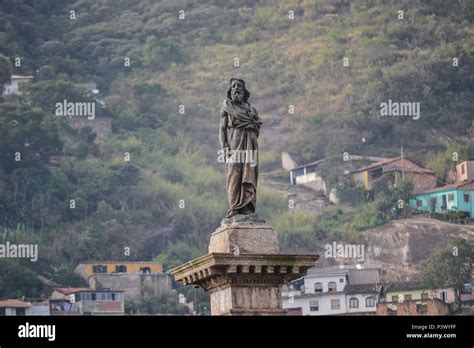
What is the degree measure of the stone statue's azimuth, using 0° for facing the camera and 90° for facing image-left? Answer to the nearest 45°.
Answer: approximately 0°
